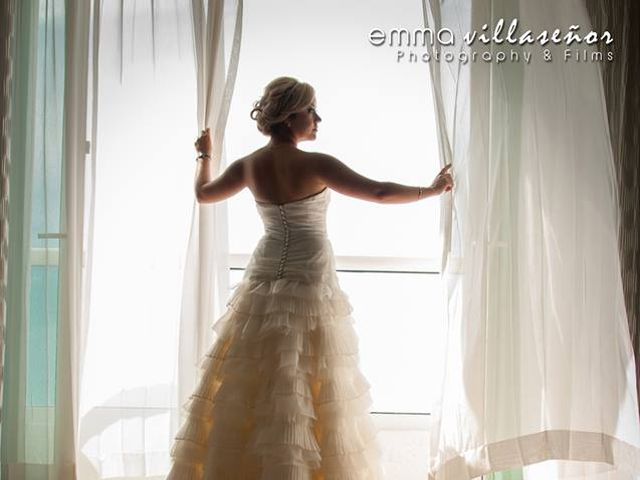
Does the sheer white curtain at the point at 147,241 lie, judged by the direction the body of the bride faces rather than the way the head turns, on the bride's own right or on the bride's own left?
on the bride's own left

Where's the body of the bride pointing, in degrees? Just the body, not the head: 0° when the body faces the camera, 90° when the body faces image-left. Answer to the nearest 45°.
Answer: approximately 180°

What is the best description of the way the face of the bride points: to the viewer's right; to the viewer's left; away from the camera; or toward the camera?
to the viewer's right
